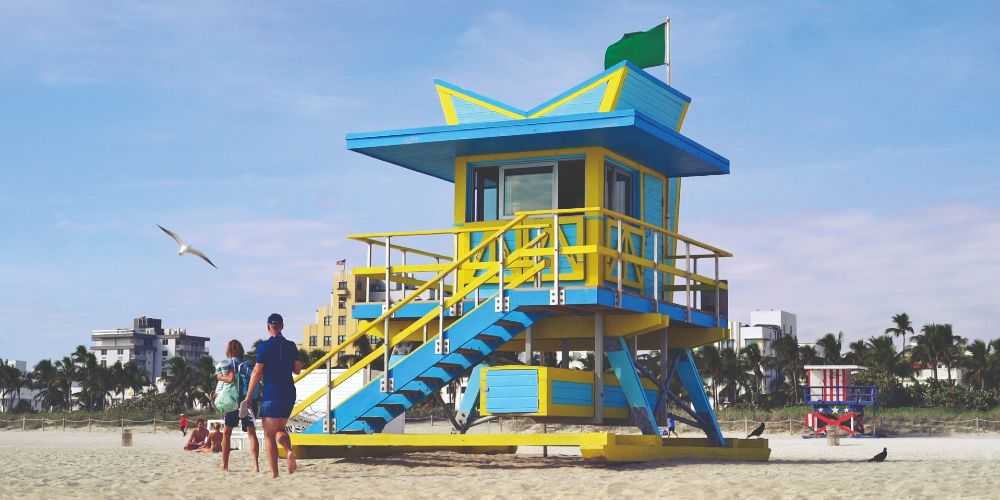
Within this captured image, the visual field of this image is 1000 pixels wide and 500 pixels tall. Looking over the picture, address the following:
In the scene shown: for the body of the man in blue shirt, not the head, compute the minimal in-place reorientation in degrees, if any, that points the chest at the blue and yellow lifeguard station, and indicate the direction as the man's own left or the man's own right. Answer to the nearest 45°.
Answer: approximately 45° to the man's own right

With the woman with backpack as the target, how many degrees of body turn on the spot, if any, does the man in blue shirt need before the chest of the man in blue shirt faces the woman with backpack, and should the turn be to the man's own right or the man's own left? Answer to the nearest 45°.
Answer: approximately 45° to the man's own left

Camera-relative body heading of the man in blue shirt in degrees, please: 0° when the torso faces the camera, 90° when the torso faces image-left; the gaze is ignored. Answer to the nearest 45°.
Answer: approximately 180°
